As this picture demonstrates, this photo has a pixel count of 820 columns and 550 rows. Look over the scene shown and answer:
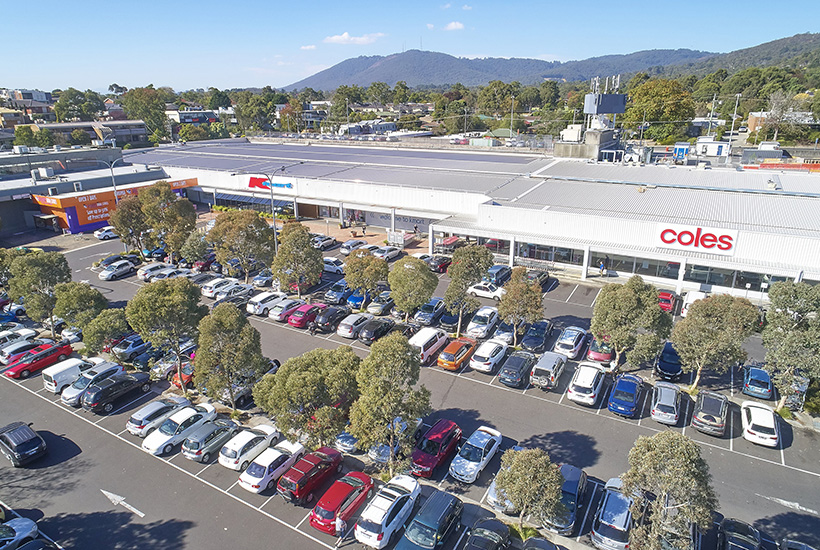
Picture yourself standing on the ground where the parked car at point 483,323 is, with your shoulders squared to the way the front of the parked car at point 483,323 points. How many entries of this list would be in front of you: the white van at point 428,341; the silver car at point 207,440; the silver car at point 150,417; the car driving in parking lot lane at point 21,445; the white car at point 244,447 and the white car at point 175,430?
6

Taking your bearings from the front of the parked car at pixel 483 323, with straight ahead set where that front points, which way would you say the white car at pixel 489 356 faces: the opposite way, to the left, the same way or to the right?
the opposite way

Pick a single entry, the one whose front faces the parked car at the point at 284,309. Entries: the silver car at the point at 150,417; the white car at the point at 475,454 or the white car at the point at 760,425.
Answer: the silver car

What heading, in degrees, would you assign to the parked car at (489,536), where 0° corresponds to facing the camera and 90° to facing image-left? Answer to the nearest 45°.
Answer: approximately 225°

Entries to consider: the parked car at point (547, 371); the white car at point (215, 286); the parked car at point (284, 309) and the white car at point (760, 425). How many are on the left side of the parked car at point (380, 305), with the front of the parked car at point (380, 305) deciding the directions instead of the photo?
2

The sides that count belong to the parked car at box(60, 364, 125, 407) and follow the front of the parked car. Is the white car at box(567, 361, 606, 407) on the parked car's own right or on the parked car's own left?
on the parked car's own left

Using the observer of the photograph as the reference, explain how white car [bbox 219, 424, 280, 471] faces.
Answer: facing away from the viewer and to the right of the viewer

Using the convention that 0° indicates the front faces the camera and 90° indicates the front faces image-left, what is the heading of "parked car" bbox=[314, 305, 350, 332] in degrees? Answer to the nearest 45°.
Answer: approximately 225°

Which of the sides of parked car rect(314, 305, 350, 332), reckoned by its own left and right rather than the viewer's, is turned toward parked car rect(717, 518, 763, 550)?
right
